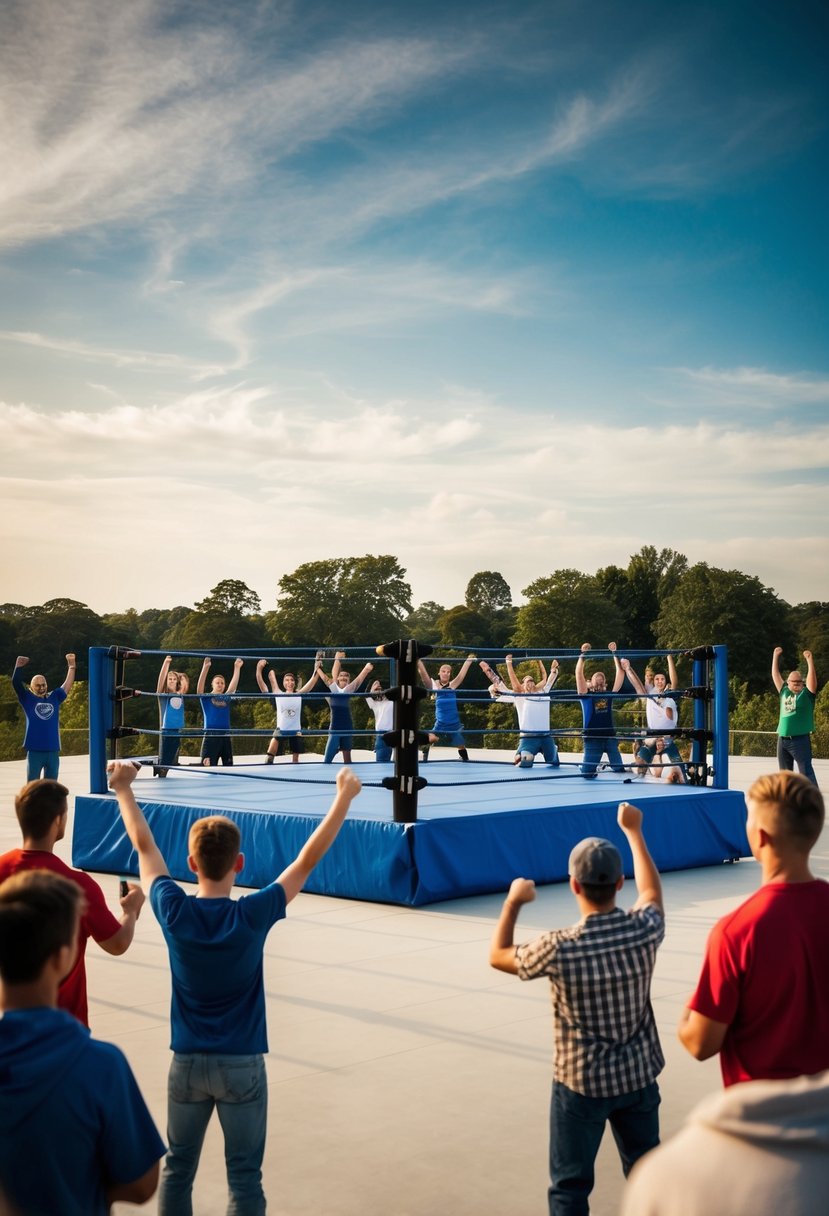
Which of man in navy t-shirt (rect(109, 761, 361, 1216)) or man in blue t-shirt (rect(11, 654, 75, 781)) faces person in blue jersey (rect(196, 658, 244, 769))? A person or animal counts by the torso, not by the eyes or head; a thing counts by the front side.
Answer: the man in navy t-shirt

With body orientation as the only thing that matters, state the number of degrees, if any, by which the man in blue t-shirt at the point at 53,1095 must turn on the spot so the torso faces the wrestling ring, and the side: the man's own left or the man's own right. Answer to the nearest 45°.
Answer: approximately 45° to the man's own left

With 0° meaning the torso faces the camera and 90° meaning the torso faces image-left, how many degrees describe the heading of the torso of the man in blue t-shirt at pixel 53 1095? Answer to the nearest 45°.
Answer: approximately 225°

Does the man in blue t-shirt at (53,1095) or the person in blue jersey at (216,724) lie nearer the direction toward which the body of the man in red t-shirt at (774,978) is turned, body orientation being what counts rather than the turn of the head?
the person in blue jersey

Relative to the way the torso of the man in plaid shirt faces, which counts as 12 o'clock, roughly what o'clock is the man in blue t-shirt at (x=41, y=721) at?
The man in blue t-shirt is roughly at 11 o'clock from the man in plaid shirt.

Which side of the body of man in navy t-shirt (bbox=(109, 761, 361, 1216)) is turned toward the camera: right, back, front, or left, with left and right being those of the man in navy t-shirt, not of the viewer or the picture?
back

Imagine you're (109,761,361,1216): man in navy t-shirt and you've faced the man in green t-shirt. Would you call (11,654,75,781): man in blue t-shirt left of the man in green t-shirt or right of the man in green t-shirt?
left

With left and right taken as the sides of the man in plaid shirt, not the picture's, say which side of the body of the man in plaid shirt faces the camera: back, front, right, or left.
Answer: back

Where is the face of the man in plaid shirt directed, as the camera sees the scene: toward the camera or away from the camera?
away from the camera

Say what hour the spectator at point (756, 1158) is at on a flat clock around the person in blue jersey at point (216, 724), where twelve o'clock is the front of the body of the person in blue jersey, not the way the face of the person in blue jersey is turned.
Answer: The spectator is roughly at 12 o'clock from the person in blue jersey.

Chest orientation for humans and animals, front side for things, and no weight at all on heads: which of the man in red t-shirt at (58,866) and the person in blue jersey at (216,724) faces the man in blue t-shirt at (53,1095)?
the person in blue jersey

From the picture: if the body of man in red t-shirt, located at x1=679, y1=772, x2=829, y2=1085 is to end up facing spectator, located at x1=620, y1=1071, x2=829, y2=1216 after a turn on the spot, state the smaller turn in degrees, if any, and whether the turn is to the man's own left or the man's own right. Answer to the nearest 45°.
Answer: approximately 135° to the man's own left

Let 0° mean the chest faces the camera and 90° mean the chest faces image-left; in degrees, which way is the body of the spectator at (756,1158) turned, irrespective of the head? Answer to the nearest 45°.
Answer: approximately 180°
